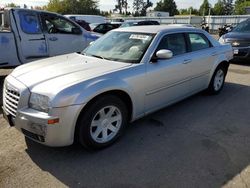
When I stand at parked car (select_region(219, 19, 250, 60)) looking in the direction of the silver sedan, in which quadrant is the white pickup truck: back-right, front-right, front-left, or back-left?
front-right

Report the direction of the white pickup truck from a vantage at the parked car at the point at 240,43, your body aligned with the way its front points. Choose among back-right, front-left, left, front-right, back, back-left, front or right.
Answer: front

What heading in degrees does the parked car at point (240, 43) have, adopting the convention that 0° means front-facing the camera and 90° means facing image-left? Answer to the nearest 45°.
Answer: approximately 45°

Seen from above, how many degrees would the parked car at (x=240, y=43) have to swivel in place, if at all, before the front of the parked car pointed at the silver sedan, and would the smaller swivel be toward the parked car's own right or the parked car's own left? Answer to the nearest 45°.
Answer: approximately 45° to the parked car's own left

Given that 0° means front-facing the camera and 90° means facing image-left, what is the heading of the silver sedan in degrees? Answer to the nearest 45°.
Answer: approximately 45°

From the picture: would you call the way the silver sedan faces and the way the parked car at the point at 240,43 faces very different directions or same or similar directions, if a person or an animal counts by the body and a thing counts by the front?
same or similar directions

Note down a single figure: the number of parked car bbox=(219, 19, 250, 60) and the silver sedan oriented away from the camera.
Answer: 0

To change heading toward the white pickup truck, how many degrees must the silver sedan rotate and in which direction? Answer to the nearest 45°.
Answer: approximately 90° to its right

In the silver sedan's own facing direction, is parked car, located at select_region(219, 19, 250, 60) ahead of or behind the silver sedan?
behind

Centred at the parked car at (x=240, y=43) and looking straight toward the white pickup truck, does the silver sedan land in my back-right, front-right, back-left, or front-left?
front-left
